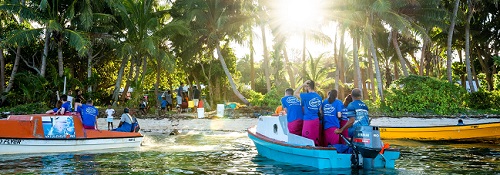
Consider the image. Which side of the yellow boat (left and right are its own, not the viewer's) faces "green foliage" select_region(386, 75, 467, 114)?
left

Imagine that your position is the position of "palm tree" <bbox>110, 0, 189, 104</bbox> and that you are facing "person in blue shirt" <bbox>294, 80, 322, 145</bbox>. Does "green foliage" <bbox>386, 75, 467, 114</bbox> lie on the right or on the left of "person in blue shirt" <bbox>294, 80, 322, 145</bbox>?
left

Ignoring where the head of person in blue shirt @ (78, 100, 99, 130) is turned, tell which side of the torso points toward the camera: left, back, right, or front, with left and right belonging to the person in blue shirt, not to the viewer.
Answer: back

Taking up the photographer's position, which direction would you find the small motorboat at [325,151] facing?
facing away from the viewer and to the left of the viewer

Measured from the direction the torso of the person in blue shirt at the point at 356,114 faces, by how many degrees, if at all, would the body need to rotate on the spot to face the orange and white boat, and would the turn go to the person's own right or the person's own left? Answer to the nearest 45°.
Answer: approximately 45° to the person's own left

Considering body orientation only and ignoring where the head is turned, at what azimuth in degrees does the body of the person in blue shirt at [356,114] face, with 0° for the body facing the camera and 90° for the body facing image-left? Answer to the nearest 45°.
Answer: approximately 135°

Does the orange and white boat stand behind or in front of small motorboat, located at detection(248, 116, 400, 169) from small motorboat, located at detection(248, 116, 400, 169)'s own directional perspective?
in front

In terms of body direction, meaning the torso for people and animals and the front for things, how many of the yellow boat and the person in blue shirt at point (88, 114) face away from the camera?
1

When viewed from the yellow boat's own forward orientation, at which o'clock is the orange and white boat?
The orange and white boat is roughly at 5 o'clock from the yellow boat.

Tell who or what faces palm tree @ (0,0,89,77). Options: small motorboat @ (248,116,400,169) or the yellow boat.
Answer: the small motorboat

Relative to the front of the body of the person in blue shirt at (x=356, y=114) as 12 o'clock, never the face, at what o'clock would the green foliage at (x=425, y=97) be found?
The green foliage is roughly at 2 o'clock from the person in blue shirt.

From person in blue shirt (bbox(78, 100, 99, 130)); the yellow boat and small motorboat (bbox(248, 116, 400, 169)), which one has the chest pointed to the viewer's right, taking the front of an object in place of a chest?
the yellow boat
